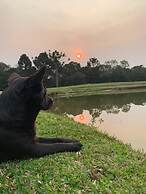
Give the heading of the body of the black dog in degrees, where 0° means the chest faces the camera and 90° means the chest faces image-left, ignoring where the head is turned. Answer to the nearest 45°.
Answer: approximately 270°
